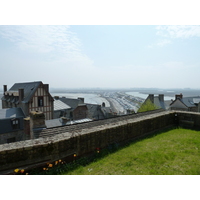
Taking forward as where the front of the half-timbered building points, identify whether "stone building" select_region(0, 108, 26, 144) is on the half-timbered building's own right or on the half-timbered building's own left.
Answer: on the half-timbered building's own right

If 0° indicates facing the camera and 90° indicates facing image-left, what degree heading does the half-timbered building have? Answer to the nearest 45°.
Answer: approximately 315°
